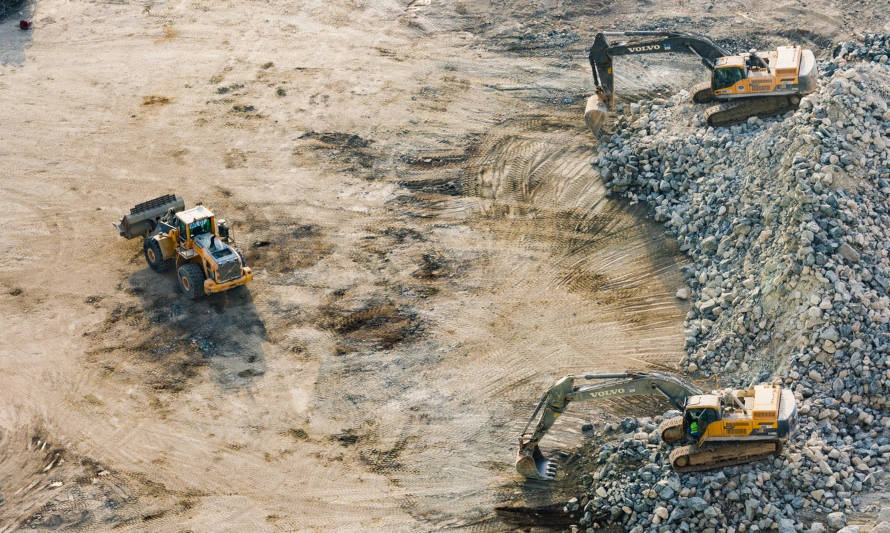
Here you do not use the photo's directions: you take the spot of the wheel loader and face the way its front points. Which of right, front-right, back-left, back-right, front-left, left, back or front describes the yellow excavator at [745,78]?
back-right

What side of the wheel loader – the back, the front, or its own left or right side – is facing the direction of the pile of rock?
back

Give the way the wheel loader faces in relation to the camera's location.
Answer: facing away from the viewer and to the left of the viewer
